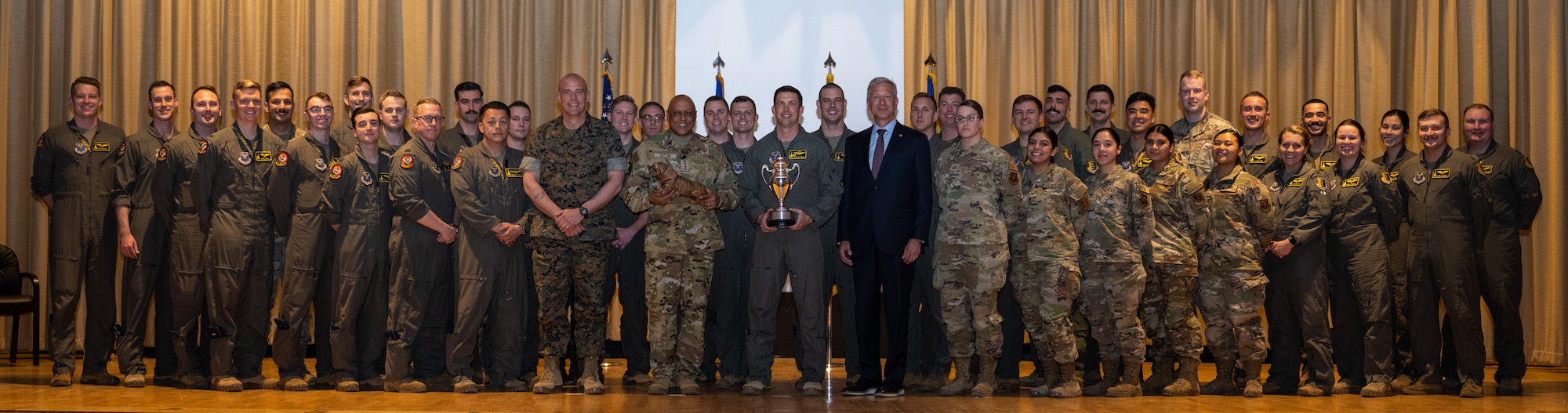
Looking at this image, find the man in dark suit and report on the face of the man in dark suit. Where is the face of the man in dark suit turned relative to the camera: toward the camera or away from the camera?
toward the camera

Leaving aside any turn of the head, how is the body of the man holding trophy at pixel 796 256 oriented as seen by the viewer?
toward the camera

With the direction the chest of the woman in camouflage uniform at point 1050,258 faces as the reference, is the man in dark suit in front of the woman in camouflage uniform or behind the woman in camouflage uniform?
in front

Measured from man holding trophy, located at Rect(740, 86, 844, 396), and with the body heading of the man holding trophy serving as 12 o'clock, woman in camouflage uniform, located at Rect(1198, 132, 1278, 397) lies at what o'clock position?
The woman in camouflage uniform is roughly at 9 o'clock from the man holding trophy.

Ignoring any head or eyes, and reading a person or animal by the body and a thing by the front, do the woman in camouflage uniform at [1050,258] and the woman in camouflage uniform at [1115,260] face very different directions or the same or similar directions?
same or similar directions

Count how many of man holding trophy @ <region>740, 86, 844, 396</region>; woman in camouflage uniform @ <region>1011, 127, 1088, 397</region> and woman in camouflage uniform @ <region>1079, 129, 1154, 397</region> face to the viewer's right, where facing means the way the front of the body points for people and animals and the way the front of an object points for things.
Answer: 0

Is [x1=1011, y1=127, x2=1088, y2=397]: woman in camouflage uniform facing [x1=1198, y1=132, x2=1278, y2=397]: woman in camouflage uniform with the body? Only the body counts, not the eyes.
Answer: no

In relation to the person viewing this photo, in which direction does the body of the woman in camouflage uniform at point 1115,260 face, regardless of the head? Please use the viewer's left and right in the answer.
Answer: facing the viewer and to the left of the viewer

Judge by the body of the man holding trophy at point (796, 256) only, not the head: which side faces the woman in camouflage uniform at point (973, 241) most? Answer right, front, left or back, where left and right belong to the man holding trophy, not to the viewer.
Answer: left

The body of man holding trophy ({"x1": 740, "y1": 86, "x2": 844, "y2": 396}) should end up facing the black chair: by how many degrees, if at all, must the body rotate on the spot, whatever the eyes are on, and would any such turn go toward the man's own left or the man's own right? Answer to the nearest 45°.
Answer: approximately 90° to the man's own right

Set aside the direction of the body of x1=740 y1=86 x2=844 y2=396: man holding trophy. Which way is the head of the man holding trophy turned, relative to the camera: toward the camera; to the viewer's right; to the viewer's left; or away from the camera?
toward the camera

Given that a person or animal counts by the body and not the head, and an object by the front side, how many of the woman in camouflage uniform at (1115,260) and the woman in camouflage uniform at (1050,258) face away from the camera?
0
